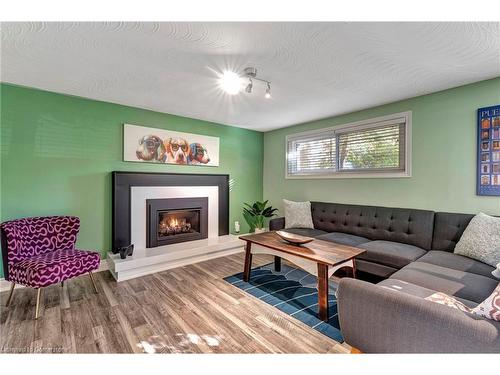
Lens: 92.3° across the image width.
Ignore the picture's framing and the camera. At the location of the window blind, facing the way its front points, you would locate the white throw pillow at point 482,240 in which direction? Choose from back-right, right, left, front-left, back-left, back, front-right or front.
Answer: left

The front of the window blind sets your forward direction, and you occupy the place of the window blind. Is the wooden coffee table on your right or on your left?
on your left

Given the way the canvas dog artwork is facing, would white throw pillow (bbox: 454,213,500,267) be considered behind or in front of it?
in front

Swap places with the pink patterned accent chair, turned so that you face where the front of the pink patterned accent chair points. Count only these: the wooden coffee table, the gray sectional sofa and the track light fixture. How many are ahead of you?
3

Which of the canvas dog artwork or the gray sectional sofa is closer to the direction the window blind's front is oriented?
the canvas dog artwork

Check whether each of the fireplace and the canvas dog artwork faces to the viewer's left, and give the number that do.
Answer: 0

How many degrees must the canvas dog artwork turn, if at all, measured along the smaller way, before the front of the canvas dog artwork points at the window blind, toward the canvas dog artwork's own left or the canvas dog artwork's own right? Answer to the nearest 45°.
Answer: approximately 45° to the canvas dog artwork's own left

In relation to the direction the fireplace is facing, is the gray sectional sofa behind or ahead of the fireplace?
ahead
